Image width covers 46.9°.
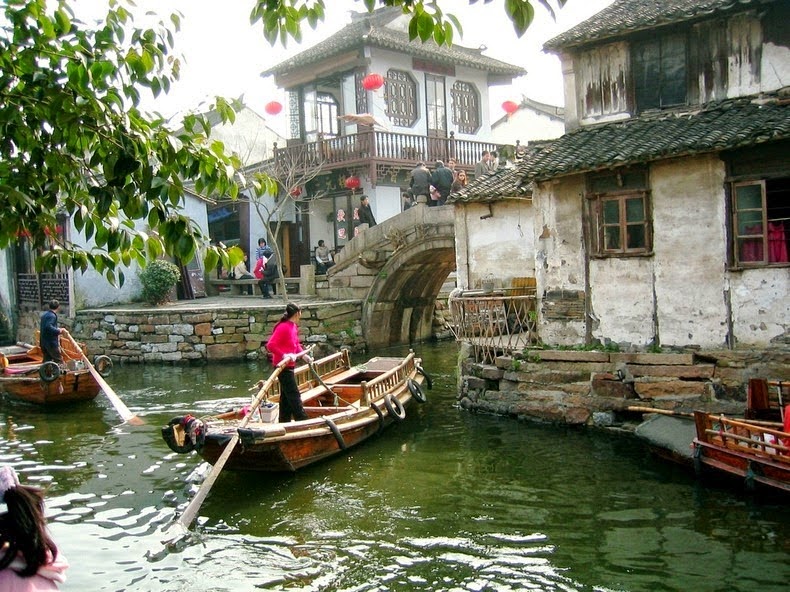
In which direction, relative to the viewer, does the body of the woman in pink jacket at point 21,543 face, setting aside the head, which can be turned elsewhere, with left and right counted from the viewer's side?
facing away from the viewer and to the left of the viewer

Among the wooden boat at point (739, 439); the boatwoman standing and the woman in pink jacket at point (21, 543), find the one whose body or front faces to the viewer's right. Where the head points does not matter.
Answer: the boatwoman standing

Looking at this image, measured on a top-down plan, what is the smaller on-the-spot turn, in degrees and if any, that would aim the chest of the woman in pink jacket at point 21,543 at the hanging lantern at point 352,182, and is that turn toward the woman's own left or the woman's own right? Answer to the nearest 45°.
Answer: approximately 90° to the woman's own right

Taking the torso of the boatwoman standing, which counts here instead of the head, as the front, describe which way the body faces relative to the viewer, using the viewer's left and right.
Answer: facing to the right of the viewer

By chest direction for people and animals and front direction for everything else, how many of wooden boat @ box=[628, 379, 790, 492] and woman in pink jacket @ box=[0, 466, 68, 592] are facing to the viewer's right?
0

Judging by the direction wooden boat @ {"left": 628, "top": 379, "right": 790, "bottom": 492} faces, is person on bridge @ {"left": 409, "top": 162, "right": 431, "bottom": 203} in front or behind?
in front

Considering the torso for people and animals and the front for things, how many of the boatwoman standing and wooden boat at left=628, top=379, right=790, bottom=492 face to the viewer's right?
1

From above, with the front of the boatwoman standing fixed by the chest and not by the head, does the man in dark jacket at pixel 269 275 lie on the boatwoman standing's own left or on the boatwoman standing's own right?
on the boatwoman standing's own left

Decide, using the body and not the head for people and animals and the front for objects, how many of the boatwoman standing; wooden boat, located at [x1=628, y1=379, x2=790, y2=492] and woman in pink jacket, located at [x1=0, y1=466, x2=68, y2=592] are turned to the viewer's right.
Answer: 1

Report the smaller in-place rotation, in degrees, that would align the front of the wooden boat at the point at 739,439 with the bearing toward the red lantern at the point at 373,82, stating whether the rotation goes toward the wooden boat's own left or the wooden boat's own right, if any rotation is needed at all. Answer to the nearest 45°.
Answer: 0° — it already faces it

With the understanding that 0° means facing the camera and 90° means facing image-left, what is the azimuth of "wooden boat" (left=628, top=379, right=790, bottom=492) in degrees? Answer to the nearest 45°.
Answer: approximately 135°

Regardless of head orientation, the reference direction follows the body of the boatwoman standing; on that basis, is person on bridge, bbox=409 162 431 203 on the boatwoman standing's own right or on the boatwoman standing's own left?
on the boatwoman standing's own left
